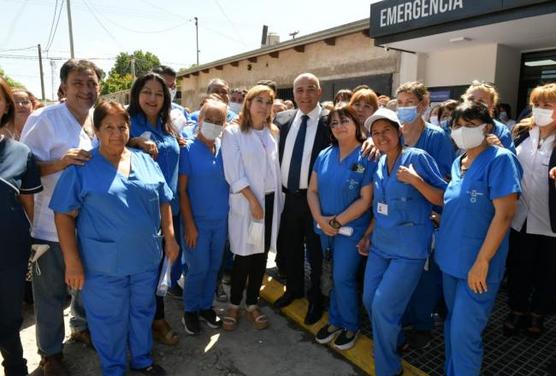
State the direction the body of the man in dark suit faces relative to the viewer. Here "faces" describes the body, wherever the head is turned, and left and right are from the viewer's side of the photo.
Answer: facing the viewer

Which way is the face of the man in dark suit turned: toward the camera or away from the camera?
toward the camera

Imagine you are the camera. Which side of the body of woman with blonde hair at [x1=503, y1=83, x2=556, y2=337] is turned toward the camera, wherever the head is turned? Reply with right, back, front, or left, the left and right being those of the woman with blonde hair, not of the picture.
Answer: front

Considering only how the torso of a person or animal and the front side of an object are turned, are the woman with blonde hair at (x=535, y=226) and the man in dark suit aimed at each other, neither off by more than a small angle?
no

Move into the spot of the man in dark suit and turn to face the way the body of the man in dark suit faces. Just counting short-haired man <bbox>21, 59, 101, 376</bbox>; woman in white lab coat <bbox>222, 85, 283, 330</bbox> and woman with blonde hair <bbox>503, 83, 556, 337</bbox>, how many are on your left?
1

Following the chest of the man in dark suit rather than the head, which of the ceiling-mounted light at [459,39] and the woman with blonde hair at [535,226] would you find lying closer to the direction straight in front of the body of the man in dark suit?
the woman with blonde hair

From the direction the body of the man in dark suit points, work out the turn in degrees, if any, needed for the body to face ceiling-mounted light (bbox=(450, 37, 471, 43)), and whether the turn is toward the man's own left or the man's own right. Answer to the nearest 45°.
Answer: approximately 135° to the man's own left

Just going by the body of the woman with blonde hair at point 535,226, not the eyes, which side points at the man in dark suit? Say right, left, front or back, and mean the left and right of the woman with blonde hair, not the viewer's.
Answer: right

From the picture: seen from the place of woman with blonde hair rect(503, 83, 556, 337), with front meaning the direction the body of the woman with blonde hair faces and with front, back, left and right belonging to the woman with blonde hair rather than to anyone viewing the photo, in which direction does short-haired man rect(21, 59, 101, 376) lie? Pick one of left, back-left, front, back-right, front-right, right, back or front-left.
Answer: front-right

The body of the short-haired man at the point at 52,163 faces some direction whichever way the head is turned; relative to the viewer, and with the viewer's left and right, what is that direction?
facing the viewer and to the right of the viewer

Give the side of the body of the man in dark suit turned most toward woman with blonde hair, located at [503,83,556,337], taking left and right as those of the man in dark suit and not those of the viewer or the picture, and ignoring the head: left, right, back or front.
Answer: left

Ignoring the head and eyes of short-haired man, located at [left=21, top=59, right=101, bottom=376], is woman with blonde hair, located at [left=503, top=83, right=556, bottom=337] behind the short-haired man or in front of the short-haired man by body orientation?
in front

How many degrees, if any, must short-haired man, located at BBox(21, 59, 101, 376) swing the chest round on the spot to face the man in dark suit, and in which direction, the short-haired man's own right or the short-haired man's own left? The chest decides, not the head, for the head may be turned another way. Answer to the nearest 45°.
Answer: approximately 45° to the short-haired man's own left

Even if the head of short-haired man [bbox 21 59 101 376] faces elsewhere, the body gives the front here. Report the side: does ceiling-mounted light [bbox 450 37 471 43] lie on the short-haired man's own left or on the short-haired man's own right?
on the short-haired man's own left

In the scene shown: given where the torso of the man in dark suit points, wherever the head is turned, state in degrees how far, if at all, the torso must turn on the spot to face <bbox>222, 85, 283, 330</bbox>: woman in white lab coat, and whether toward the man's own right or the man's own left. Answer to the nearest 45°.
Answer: approximately 45° to the man's own right

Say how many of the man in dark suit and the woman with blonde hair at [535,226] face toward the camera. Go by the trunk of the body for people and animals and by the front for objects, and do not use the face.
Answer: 2
